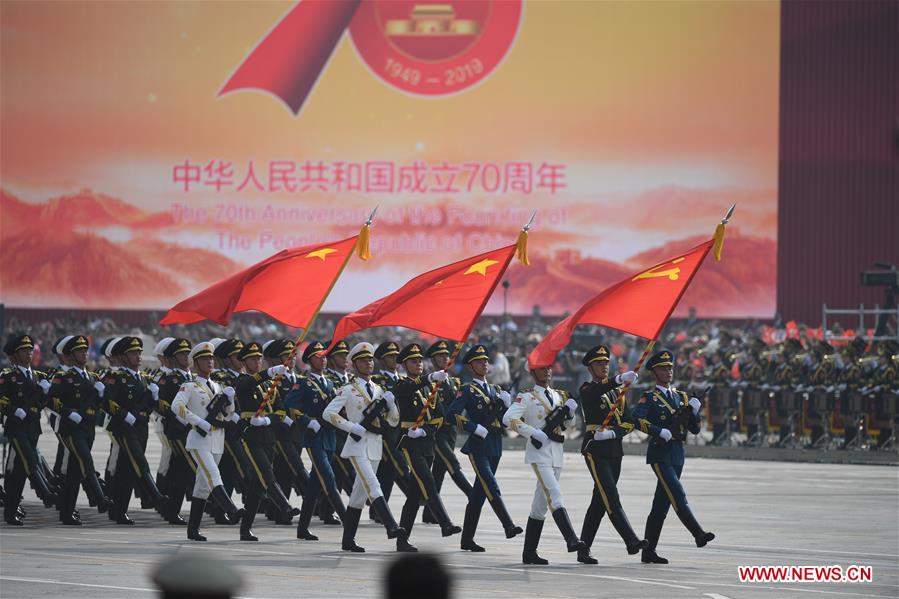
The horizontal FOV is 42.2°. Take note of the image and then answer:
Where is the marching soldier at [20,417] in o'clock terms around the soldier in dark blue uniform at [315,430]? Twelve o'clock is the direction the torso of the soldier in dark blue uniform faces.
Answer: The marching soldier is roughly at 5 o'clock from the soldier in dark blue uniform.

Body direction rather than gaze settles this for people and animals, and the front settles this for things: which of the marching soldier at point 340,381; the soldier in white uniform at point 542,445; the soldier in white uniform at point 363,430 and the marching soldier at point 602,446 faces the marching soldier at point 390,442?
the marching soldier at point 340,381

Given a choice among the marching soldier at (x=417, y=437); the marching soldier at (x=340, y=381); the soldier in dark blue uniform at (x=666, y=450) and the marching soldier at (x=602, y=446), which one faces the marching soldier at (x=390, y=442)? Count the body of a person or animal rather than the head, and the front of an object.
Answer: the marching soldier at (x=340, y=381)

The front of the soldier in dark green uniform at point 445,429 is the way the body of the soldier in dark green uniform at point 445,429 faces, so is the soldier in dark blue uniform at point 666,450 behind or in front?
in front

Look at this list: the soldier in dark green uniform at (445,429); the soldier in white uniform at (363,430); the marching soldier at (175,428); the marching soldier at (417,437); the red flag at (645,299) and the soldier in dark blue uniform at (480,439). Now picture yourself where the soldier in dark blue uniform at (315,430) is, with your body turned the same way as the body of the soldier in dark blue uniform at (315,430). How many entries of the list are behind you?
1

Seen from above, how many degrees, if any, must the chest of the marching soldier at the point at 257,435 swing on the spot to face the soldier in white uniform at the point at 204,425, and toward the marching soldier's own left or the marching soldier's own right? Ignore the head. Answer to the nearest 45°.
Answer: approximately 90° to the marching soldier's own right

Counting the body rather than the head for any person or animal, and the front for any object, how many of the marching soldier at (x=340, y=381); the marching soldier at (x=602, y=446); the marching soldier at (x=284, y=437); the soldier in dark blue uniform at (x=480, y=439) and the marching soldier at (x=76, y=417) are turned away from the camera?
0

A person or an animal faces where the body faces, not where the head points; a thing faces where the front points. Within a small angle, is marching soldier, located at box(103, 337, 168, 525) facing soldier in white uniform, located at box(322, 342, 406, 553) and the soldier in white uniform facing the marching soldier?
no

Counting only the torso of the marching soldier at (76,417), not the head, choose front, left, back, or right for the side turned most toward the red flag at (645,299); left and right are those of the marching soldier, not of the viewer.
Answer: front

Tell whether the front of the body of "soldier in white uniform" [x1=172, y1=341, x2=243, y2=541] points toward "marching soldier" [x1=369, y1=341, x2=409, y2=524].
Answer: no

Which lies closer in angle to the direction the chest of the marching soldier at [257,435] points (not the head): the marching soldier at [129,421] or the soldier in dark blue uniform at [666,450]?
the soldier in dark blue uniform

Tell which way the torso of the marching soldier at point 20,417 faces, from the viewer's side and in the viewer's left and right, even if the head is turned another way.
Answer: facing the viewer and to the right of the viewer

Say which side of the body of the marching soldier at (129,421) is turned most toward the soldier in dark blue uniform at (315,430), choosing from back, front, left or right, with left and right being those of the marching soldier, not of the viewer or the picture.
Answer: front

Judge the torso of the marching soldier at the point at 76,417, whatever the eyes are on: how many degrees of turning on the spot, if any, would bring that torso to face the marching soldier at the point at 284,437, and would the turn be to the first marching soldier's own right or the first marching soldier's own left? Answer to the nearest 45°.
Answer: approximately 45° to the first marching soldier's own left

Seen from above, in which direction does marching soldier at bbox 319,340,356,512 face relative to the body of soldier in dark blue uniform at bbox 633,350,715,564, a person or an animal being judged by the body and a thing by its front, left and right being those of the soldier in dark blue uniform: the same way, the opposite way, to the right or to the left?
the same way

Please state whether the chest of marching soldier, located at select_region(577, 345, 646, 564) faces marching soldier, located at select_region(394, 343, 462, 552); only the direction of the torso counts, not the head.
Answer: no

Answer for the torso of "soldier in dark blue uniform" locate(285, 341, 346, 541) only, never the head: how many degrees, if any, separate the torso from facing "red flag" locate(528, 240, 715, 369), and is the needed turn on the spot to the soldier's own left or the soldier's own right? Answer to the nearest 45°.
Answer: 0° — they already face it

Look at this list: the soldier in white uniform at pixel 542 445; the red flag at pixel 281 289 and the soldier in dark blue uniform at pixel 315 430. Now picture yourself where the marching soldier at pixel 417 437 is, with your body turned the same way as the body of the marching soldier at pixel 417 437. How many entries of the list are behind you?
2

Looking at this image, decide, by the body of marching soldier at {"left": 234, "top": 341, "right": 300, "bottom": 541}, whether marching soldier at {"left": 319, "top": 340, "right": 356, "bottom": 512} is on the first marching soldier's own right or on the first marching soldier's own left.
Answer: on the first marching soldier's own left

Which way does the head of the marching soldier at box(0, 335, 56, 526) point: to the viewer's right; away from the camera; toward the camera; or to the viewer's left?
toward the camera

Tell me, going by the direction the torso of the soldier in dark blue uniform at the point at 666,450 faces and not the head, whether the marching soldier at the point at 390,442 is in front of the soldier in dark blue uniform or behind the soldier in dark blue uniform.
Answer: behind

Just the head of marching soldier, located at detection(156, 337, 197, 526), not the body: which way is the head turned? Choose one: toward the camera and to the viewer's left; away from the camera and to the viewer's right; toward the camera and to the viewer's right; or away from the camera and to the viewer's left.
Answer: toward the camera and to the viewer's right
